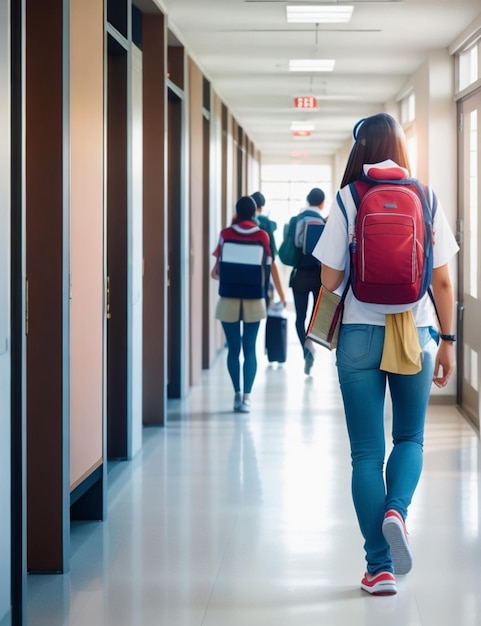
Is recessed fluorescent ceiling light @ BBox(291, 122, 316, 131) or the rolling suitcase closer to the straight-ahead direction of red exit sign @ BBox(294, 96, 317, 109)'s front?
the rolling suitcase

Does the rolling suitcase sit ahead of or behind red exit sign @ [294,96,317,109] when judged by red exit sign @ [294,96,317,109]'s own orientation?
ahead

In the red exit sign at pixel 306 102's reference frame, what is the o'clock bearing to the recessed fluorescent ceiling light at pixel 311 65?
The recessed fluorescent ceiling light is roughly at 12 o'clock from the red exit sign.

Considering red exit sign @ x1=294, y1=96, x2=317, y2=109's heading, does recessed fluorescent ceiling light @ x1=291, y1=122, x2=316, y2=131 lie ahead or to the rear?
to the rear

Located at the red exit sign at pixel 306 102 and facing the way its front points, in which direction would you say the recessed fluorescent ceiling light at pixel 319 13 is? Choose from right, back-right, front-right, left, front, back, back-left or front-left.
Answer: front

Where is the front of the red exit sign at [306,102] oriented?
toward the camera

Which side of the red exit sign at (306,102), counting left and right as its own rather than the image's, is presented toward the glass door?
front
